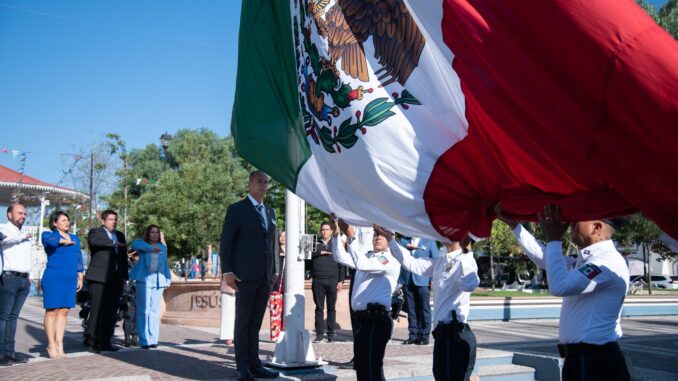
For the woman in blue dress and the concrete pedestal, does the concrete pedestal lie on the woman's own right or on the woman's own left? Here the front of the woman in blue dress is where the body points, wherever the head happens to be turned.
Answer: on the woman's own left

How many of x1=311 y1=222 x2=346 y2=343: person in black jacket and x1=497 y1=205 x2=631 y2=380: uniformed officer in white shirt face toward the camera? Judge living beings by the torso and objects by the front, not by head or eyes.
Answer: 1

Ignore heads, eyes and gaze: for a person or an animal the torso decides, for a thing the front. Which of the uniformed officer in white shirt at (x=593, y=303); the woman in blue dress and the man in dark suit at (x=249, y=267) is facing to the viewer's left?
the uniformed officer in white shirt

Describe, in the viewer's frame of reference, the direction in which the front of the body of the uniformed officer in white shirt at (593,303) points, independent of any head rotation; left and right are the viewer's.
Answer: facing to the left of the viewer

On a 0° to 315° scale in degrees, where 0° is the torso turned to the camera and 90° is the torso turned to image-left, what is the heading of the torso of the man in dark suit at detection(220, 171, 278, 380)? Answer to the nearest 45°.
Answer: approximately 315°

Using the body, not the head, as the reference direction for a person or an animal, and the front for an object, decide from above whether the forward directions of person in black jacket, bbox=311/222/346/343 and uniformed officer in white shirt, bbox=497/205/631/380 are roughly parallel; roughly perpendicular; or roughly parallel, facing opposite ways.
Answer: roughly perpendicular

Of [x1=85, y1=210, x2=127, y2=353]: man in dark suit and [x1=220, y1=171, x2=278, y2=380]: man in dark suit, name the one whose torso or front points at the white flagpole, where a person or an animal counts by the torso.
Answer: [x1=85, y1=210, x2=127, y2=353]: man in dark suit
